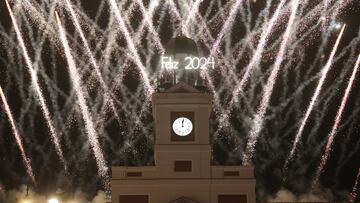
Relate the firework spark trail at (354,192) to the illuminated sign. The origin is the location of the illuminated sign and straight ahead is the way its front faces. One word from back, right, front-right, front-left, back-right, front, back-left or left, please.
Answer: back-left

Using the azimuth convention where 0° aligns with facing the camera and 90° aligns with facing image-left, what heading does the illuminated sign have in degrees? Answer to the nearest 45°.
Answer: approximately 0°
